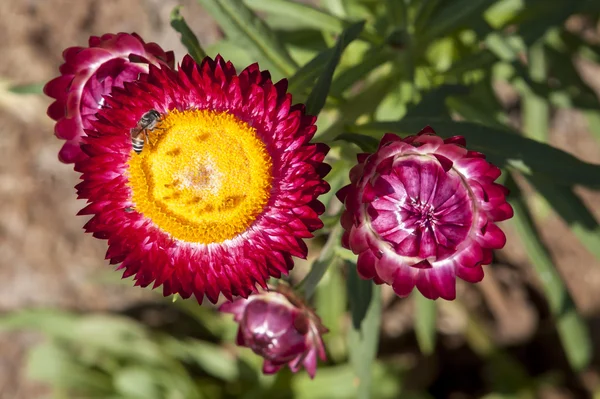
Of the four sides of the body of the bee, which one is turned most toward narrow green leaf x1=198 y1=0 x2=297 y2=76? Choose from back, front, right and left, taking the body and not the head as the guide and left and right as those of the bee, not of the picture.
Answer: front

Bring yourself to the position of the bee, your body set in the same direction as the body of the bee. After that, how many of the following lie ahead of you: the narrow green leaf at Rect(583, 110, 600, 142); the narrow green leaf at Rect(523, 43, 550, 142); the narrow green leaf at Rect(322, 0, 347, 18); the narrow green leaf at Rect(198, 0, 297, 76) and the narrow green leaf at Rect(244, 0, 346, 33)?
5

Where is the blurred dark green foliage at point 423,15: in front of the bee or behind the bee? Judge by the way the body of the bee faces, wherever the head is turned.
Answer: in front

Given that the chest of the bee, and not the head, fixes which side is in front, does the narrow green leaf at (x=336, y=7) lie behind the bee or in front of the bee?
in front

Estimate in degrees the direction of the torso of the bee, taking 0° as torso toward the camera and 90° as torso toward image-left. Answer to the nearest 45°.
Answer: approximately 225°

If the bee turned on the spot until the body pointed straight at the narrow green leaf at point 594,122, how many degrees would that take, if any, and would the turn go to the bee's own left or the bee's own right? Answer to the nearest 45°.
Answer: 0° — it already faces it

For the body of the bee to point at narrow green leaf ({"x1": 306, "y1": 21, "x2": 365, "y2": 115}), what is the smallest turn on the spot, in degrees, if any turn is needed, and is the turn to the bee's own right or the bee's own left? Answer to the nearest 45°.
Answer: approximately 45° to the bee's own right
